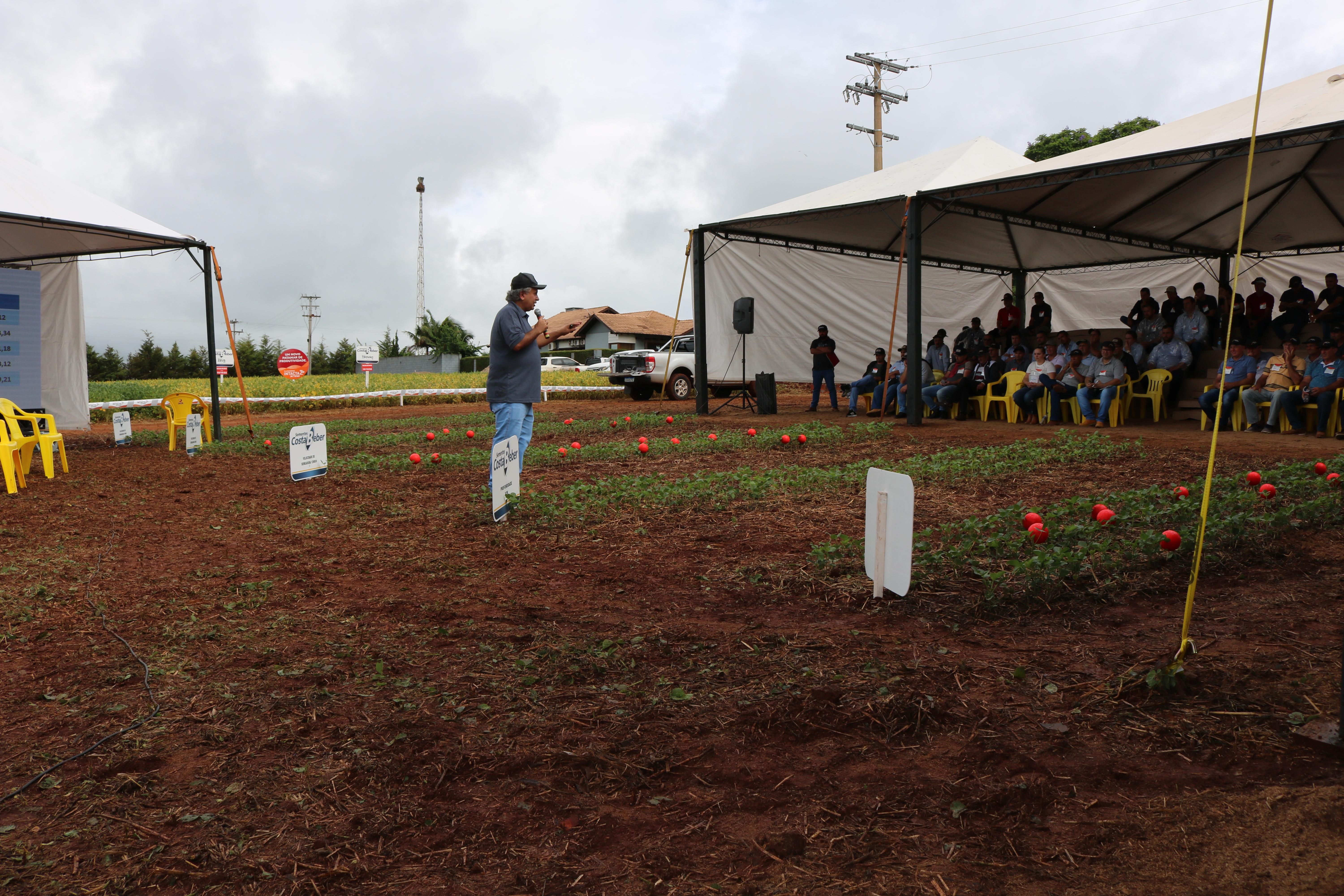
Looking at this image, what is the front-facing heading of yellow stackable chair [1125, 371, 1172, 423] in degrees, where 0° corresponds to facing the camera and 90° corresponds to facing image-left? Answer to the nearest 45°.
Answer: approximately 45°

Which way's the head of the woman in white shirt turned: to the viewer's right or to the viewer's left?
to the viewer's left

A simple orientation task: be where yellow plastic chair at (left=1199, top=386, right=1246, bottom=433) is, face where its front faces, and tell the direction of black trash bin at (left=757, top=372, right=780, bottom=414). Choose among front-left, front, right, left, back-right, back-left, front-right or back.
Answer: front-right

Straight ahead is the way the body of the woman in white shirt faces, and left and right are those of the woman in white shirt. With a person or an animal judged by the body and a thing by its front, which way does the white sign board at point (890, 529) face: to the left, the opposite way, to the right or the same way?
the opposite way

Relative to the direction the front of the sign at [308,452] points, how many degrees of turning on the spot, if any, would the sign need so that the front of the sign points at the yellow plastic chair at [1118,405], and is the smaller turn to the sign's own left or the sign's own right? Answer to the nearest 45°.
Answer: approximately 45° to the sign's own left

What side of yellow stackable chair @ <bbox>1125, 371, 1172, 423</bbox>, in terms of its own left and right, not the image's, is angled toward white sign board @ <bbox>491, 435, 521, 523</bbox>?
front

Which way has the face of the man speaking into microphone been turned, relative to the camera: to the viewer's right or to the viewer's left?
to the viewer's right

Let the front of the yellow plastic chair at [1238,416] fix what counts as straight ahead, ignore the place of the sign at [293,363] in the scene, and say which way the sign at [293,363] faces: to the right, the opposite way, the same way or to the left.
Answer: to the left

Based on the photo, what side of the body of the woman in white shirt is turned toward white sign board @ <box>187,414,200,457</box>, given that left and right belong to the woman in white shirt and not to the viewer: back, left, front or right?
front

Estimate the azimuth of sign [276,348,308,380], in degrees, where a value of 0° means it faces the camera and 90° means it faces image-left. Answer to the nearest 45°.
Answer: approximately 0°

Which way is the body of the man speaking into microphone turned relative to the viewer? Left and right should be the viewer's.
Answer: facing to the right of the viewer
